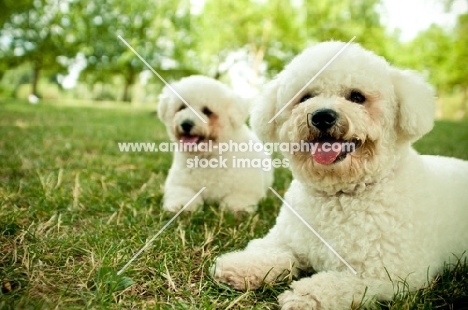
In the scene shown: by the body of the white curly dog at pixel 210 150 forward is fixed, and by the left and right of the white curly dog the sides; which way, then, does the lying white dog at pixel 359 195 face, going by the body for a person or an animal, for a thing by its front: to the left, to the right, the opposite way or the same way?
the same way

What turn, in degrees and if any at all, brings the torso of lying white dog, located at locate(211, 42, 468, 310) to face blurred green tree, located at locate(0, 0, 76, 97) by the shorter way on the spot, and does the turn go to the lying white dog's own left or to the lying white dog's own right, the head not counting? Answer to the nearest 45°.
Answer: approximately 90° to the lying white dog's own right

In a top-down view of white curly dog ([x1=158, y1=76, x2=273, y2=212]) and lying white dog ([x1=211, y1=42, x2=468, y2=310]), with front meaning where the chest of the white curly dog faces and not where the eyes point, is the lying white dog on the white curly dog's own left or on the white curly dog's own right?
on the white curly dog's own left

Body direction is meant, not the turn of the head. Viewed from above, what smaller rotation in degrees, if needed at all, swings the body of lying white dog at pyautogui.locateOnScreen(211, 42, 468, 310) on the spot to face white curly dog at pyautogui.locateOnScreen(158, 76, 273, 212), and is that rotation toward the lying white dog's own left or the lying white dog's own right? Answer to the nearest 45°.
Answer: approximately 90° to the lying white dog's own right

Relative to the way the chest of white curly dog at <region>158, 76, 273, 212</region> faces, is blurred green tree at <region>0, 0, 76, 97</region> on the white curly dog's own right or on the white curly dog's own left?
on the white curly dog's own right

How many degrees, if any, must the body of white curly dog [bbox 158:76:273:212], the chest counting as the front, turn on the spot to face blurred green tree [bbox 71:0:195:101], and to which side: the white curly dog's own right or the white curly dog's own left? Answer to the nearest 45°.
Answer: approximately 135° to the white curly dog's own right

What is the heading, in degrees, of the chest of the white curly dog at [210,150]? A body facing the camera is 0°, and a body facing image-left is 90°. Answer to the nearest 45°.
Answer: approximately 45°

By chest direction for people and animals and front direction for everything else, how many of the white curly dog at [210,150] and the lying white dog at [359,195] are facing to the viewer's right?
0

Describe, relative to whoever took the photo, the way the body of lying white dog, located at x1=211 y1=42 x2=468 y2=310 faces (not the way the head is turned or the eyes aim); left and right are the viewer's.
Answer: facing the viewer and to the left of the viewer
